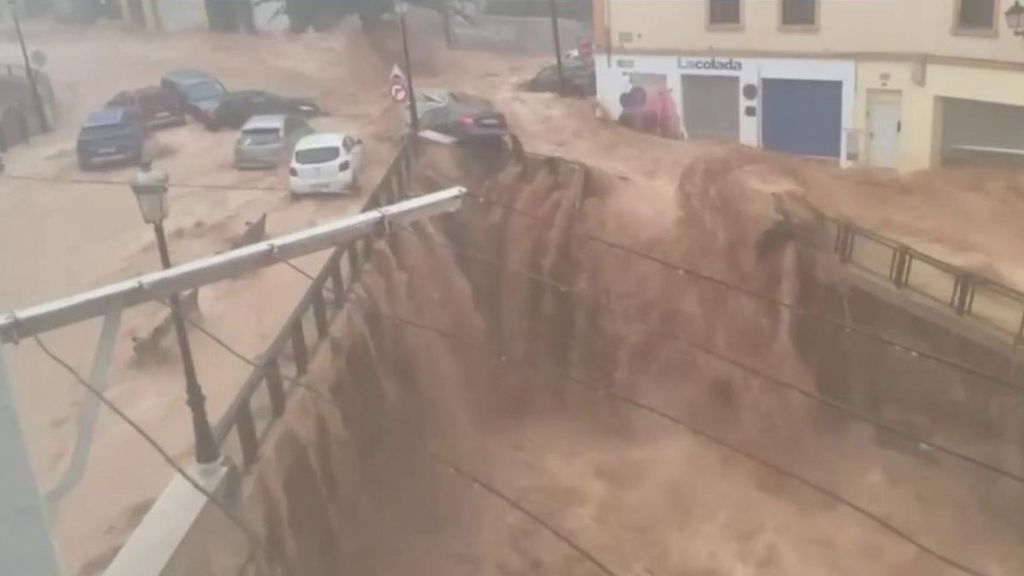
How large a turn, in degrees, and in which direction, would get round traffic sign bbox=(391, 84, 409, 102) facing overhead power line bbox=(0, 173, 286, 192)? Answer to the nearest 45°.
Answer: approximately 45° to its right

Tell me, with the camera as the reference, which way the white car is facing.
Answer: facing away from the viewer and to the right of the viewer

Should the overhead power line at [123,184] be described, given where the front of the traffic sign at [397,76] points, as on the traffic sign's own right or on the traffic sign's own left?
on the traffic sign's own right

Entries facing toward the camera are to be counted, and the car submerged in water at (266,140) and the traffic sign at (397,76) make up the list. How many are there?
1

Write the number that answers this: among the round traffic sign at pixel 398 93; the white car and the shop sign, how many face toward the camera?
2

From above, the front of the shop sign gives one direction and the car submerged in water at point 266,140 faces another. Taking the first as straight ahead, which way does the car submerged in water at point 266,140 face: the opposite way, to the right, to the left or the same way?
the opposite way

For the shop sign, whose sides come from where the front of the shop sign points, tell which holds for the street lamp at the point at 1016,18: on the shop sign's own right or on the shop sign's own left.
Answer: on the shop sign's own left
